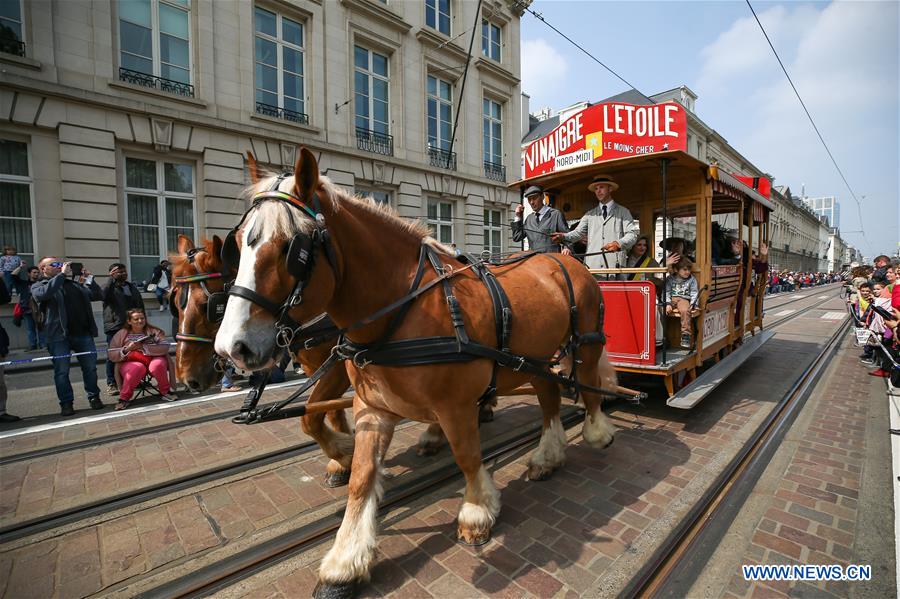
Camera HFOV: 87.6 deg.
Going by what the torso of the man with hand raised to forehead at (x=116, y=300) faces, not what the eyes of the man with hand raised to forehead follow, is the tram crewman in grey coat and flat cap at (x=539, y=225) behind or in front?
in front

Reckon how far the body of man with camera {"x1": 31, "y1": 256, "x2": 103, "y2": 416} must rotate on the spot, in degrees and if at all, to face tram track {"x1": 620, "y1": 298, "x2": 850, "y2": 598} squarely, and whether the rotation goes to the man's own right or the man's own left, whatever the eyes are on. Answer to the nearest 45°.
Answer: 0° — they already face it

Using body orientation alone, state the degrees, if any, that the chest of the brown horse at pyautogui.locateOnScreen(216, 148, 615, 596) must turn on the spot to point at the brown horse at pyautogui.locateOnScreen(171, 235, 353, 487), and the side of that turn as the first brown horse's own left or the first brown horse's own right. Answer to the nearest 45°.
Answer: approximately 90° to the first brown horse's own right

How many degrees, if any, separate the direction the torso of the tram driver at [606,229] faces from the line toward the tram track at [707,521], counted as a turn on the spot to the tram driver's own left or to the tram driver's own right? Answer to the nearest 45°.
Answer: approximately 45° to the tram driver's own left

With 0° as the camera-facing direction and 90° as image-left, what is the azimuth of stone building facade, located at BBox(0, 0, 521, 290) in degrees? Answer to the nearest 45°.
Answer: approximately 315°

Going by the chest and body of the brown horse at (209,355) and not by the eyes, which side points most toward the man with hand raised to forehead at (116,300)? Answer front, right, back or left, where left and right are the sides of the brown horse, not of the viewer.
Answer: right

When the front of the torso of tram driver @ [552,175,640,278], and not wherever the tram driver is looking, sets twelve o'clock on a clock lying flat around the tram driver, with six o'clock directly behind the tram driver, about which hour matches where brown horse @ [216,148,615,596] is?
The brown horse is roughly at 11 o'clock from the tram driver.

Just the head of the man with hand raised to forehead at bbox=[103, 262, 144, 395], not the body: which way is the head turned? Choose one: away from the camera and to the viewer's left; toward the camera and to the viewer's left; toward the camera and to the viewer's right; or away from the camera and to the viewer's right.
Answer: toward the camera and to the viewer's right

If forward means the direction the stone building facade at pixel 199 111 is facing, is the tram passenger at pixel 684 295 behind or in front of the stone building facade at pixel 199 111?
in front
